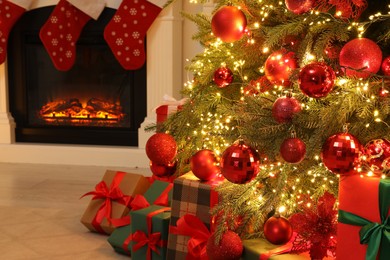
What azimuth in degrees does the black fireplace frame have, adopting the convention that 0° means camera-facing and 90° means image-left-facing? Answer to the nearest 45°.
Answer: approximately 0°

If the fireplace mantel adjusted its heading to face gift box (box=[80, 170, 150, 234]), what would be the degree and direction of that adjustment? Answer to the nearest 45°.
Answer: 0° — it already faces it

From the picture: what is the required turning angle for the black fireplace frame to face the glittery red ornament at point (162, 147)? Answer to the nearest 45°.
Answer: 0° — it already faces it

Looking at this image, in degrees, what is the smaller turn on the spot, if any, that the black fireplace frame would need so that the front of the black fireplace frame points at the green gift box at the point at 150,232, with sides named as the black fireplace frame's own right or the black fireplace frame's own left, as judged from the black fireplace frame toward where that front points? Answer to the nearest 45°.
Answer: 0° — it already faces it
